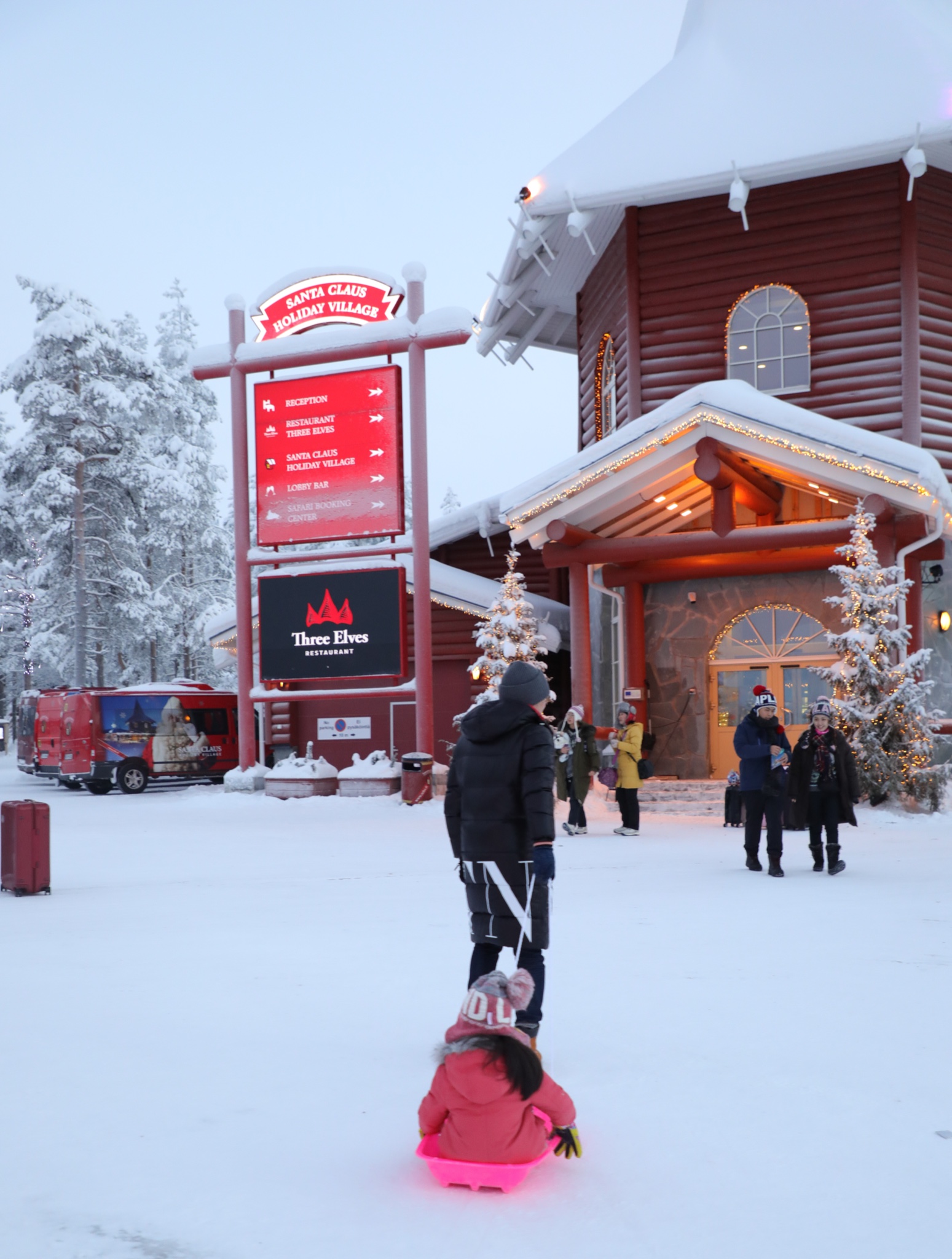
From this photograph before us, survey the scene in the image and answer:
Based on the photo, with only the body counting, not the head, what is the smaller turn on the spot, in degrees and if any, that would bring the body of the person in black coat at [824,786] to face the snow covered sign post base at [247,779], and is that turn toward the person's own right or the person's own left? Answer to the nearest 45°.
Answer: approximately 135° to the person's own right

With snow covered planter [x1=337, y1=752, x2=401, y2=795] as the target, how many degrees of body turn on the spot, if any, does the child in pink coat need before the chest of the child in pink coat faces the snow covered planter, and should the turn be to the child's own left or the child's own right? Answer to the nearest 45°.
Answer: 0° — they already face it

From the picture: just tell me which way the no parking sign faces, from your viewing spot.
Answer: facing the viewer

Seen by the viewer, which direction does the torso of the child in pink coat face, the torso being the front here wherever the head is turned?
away from the camera

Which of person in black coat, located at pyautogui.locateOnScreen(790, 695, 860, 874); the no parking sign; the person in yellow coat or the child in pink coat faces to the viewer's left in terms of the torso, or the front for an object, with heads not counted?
the person in yellow coat

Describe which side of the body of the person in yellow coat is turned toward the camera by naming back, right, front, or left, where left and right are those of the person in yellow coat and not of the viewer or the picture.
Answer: left

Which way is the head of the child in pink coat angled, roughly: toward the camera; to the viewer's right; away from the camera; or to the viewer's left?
away from the camera

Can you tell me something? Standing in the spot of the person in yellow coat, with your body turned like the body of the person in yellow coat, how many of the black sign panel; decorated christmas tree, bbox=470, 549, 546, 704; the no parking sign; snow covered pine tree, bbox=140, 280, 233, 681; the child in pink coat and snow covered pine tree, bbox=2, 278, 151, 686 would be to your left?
1

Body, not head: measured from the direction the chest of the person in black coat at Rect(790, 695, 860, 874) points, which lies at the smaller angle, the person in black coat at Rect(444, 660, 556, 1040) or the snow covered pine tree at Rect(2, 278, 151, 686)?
the person in black coat

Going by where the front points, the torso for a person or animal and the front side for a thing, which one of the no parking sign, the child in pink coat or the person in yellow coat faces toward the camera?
the no parking sign

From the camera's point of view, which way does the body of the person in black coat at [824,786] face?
toward the camera

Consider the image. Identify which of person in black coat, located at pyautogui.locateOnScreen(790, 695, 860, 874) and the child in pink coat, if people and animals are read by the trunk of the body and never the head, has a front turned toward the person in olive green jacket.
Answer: the child in pink coat

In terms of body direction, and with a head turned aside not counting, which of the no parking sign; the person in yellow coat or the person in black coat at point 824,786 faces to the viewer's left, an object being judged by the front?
the person in yellow coat

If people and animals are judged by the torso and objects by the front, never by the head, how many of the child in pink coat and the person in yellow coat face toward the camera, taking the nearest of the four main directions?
0
